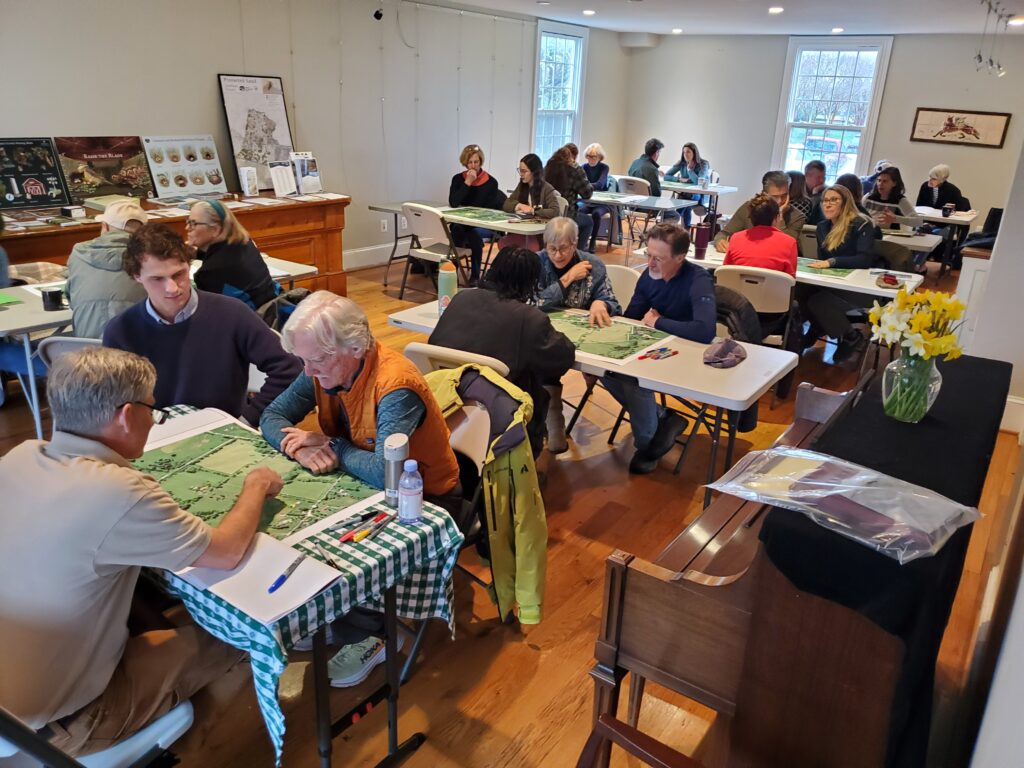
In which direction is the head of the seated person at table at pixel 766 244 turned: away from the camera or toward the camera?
away from the camera

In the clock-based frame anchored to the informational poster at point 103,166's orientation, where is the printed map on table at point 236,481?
The printed map on table is roughly at 12 o'clock from the informational poster.

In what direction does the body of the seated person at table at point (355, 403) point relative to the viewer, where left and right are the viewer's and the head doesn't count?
facing the viewer and to the left of the viewer

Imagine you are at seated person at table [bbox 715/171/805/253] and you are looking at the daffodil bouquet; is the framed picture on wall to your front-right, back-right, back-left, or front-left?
back-left

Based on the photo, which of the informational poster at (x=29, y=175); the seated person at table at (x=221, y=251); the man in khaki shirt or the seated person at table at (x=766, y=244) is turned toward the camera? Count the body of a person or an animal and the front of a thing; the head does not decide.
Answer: the informational poster

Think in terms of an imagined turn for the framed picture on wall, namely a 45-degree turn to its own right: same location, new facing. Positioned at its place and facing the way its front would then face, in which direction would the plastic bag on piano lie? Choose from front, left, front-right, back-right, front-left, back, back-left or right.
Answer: front-left

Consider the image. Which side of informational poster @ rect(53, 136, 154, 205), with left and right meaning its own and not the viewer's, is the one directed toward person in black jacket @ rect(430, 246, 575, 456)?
front

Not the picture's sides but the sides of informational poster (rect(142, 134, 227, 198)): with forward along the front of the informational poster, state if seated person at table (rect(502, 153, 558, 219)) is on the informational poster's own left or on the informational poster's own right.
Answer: on the informational poster's own left

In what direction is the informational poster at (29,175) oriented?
toward the camera

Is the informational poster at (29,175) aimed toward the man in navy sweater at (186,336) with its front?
yes

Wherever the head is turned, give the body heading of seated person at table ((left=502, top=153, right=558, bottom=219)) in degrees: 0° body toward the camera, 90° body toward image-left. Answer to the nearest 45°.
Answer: approximately 45°
